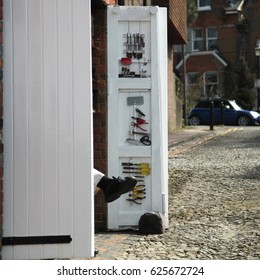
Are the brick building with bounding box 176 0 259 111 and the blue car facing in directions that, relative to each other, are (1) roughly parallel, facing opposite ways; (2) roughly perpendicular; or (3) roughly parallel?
roughly perpendicular

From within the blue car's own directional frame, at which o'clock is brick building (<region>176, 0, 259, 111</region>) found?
The brick building is roughly at 9 o'clock from the blue car.

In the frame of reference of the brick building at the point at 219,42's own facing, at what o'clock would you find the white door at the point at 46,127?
The white door is roughly at 12 o'clock from the brick building.

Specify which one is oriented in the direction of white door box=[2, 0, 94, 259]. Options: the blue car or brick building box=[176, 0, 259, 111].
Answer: the brick building

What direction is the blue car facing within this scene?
to the viewer's right

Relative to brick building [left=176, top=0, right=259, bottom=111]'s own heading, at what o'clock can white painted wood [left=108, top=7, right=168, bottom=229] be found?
The white painted wood is roughly at 12 o'clock from the brick building.

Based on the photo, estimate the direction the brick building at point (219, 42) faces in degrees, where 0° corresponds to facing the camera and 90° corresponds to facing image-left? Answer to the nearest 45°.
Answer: approximately 0°

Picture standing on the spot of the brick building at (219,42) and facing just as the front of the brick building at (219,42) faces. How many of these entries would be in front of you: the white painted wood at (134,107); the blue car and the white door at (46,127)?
3

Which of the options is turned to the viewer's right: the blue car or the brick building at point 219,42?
the blue car

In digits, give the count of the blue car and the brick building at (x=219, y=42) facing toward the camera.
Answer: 1

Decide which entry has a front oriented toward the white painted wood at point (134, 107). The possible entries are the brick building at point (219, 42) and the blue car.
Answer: the brick building
